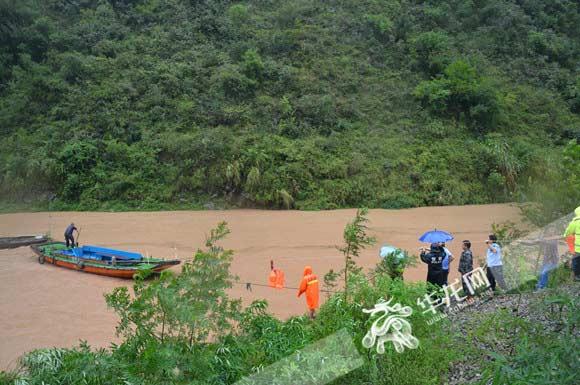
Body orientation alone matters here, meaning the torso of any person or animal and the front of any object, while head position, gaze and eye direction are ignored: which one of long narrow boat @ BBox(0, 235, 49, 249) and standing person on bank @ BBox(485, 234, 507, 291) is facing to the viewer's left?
the standing person on bank

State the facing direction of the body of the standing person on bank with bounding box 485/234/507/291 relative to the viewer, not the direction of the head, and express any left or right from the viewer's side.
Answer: facing to the left of the viewer

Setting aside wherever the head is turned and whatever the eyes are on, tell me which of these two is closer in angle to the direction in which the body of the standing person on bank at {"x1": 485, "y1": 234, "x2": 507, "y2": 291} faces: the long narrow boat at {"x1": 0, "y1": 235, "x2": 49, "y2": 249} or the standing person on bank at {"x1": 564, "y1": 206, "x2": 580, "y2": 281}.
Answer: the long narrow boat

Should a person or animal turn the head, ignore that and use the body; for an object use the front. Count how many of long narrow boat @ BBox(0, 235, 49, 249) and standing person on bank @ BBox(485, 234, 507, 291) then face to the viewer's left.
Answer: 1

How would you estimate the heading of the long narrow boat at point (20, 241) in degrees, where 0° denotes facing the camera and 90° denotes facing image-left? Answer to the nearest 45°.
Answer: approximately 270°
